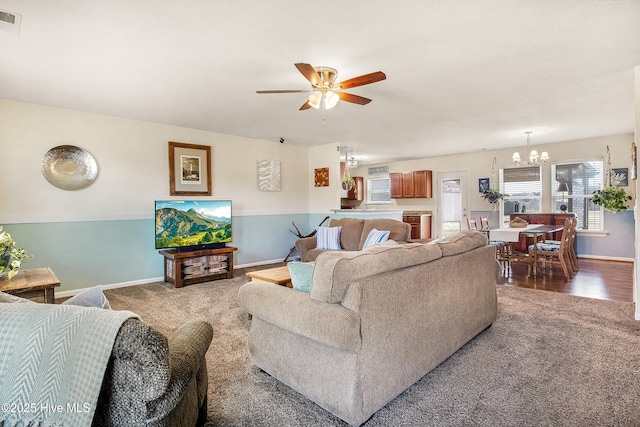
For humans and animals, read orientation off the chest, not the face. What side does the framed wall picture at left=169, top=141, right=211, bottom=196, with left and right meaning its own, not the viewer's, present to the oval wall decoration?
right

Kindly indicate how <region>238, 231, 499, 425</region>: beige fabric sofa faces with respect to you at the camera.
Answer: facing away from the viewer and to the left of the viewer

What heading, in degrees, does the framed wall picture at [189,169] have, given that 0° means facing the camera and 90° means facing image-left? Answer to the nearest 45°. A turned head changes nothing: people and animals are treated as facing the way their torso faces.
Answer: approximately 315°

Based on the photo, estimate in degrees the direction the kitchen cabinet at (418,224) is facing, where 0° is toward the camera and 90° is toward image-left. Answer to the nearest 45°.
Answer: approximately 45°

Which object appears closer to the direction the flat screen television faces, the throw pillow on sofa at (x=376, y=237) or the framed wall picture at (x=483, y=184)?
the throw pillow on sofa

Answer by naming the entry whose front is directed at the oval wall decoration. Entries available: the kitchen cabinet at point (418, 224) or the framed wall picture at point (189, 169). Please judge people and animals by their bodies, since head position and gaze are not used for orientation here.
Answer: the kitchen cabinet
